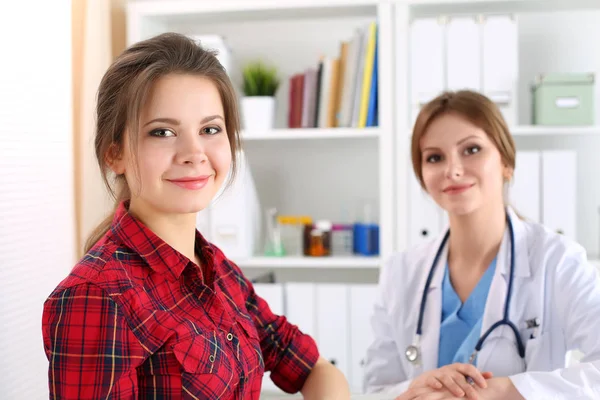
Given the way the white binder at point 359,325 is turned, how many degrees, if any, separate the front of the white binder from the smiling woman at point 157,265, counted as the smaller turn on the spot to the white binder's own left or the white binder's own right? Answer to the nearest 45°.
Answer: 0° — it already faces them

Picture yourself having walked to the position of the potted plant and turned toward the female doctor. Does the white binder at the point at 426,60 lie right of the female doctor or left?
left

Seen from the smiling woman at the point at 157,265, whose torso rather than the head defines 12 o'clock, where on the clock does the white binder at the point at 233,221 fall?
The white binder is roughly at 8 o'clock from the smiling woman.

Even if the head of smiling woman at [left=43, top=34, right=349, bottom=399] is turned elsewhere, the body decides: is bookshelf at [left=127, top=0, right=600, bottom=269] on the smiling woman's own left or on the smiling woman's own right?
on the smiling woman's own left
